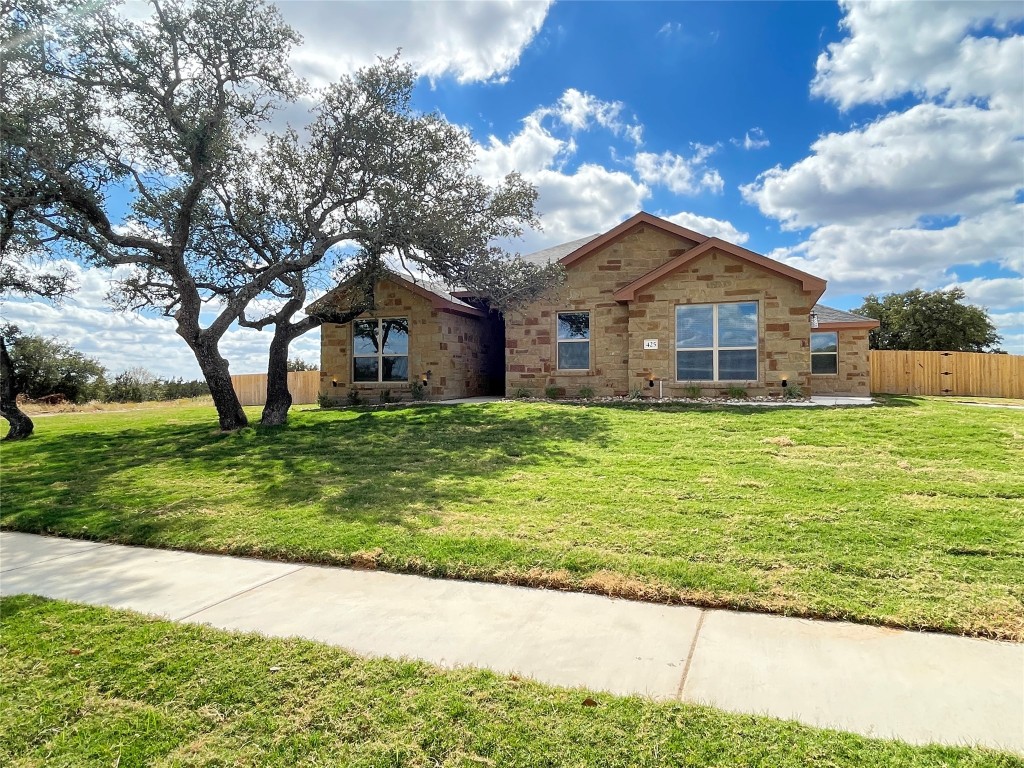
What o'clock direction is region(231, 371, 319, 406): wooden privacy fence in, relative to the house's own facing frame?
The wooden privacy fence is roughly at 4 o'clock from the house.

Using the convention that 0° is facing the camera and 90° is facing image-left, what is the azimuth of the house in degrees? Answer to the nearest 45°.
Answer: approximately 0°

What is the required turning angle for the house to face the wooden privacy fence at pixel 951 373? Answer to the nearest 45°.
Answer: approximately 135° to its left
